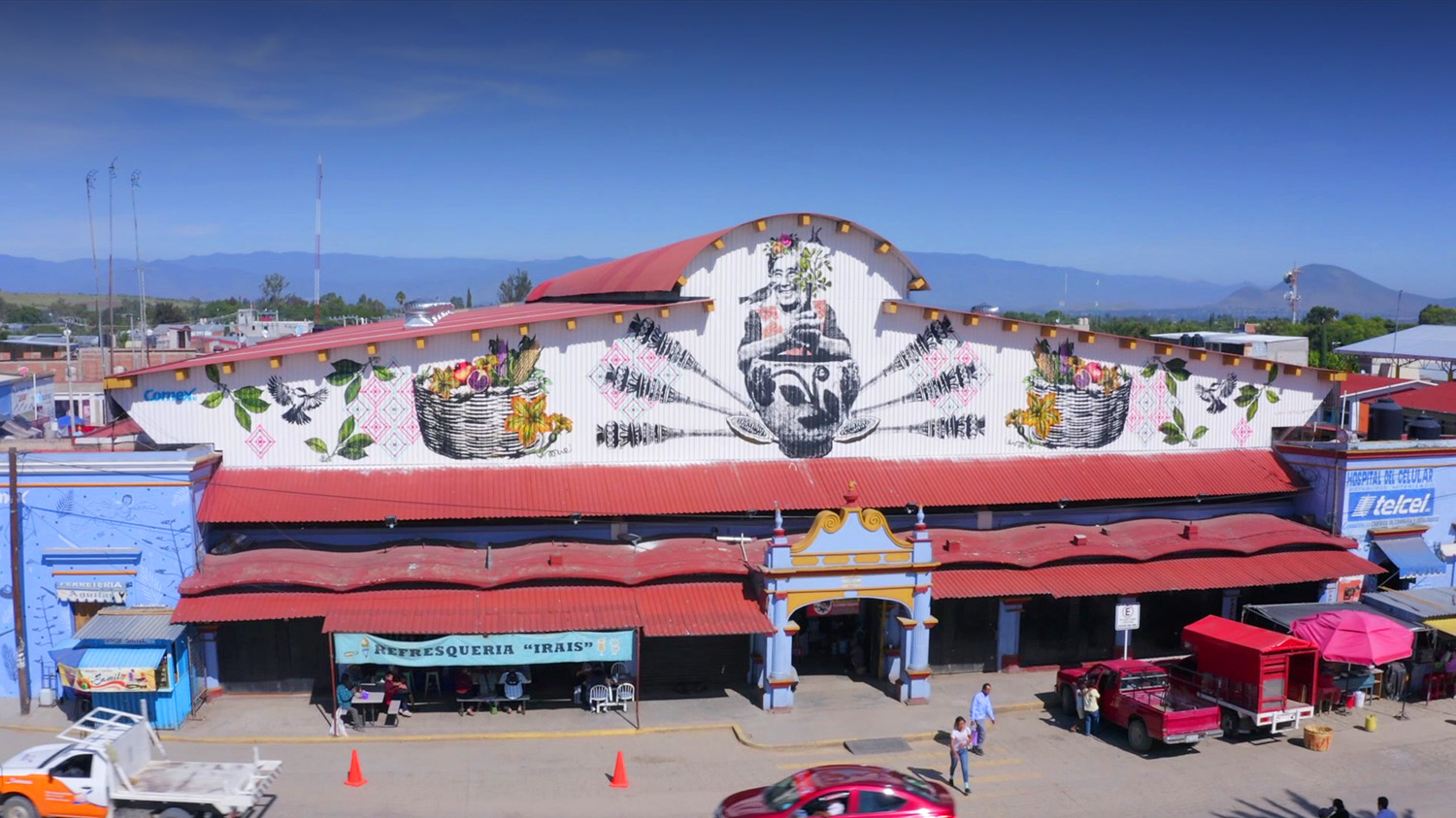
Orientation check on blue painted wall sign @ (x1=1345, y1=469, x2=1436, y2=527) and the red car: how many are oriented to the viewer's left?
1

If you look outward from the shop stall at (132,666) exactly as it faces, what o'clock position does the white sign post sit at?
The white sign post is roughly at 8 o'clock from the shop stall.

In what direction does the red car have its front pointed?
to the viewer's left

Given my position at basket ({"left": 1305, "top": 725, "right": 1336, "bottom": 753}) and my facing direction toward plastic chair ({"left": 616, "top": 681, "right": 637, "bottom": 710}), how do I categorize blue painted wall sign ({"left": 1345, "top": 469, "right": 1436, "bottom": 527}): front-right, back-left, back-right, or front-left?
back-right

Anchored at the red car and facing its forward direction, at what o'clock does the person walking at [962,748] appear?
The person walking is roughly at 4 o'clock from the red car.

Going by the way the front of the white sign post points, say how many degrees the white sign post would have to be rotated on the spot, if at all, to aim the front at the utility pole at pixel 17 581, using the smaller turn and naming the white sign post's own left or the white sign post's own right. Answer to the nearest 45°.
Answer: approximately 45° to the white sign post's own right

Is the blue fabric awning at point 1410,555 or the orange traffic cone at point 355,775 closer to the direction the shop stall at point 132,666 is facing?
the orange traffic cone

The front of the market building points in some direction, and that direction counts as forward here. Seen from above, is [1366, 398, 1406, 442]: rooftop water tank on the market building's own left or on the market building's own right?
on the market building's own left

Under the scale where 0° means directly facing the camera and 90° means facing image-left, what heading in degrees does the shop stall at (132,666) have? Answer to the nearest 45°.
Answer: approximately 45°
